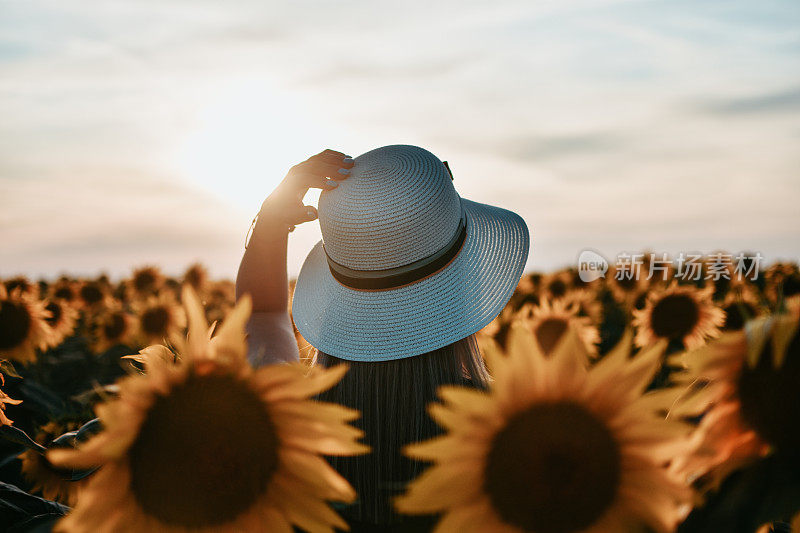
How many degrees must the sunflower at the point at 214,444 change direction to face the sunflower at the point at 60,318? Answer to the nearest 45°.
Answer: approximately 180°

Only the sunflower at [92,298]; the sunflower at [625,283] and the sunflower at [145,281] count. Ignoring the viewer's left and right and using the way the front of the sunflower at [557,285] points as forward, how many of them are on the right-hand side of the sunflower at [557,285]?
2

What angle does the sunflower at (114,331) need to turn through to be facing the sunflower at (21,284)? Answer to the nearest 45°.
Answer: approximately 90° to its right

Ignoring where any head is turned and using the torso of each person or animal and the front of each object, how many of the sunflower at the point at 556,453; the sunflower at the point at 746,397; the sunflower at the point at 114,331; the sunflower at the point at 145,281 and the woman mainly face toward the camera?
4

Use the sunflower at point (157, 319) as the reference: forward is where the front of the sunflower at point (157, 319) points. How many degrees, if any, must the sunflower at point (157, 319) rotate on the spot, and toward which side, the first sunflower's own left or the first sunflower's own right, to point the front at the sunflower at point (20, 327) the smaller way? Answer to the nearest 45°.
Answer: approximately 45° to the first sunflower's own right

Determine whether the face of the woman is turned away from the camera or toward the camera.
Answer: away from the camera

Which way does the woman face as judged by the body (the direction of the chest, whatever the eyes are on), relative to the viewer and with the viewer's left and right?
facing away from the viewer

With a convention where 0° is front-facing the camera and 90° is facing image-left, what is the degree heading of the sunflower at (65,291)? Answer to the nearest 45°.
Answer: approximately 0°

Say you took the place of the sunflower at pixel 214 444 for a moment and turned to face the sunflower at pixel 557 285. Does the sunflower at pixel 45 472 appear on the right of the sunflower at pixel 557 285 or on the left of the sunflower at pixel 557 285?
left
